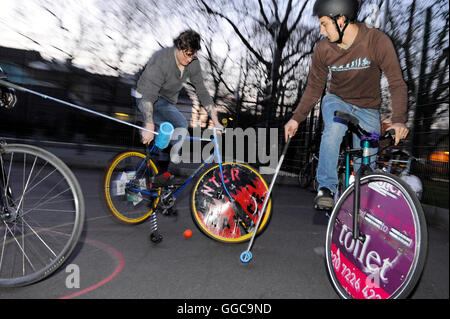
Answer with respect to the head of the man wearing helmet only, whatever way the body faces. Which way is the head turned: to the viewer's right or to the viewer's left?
to the viewer's left

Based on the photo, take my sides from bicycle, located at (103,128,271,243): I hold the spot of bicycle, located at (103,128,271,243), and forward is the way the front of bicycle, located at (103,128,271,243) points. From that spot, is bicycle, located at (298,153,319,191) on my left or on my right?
on my left

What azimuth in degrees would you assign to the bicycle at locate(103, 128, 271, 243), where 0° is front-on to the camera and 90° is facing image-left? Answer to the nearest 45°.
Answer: approximately 315°

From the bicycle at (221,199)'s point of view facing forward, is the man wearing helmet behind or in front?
in front

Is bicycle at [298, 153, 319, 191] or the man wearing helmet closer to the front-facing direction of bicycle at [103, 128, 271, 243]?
the man wearing helmet
